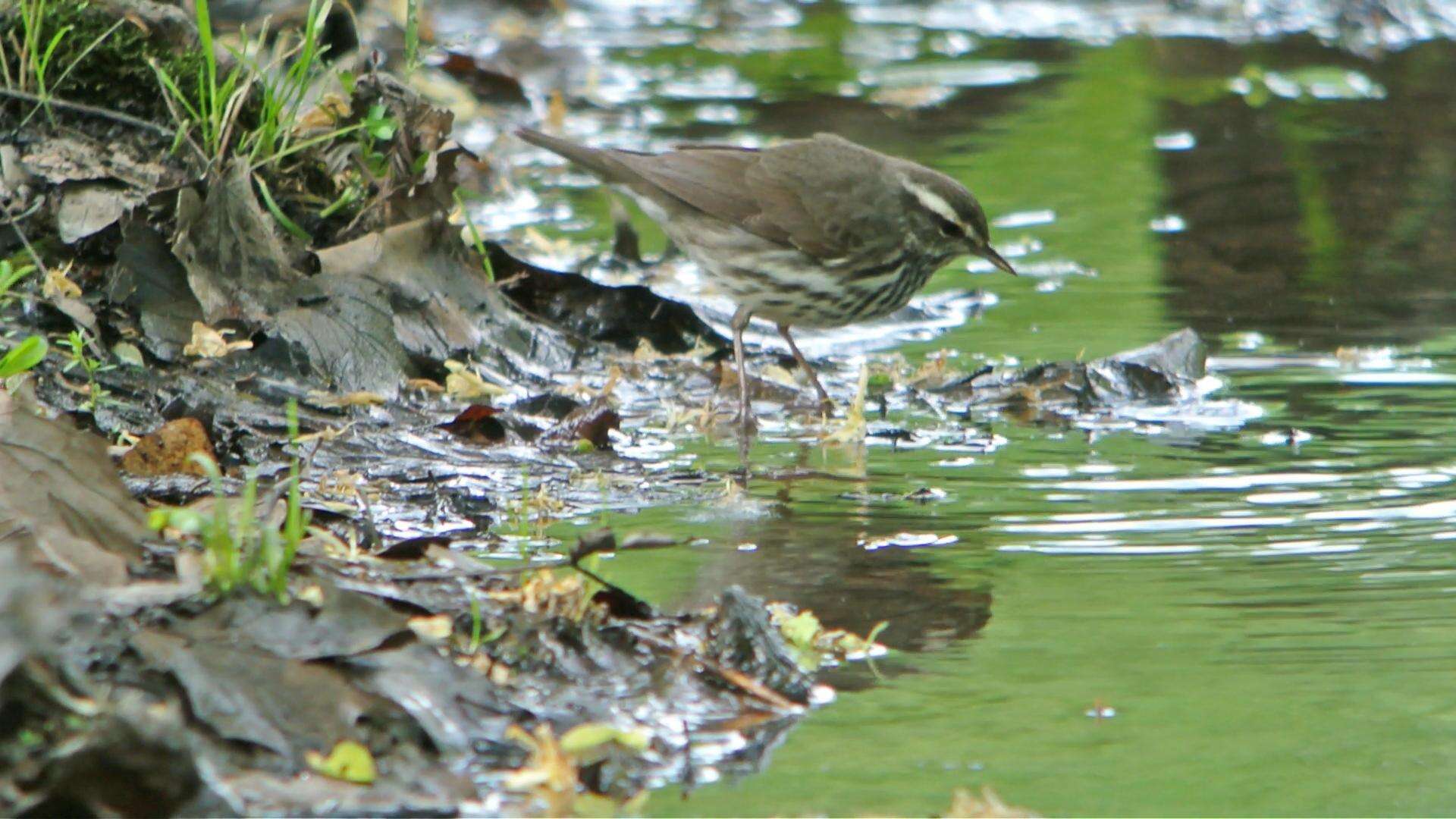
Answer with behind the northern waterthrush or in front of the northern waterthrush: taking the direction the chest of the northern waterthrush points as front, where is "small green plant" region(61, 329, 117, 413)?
behind

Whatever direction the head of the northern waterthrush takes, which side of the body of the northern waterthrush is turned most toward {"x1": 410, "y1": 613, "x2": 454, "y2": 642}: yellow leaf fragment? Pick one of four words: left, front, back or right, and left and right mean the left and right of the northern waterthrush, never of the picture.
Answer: right

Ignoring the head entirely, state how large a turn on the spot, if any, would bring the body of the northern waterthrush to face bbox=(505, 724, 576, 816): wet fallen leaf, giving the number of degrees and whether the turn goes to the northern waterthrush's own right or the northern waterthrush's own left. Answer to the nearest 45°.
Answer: approximately 90° to the northern waterthrush's own right

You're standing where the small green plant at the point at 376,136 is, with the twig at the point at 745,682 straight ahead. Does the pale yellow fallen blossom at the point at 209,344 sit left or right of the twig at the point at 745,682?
right

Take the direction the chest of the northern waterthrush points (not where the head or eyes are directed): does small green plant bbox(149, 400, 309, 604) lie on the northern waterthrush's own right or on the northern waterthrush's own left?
on the northern waterthrush's own right

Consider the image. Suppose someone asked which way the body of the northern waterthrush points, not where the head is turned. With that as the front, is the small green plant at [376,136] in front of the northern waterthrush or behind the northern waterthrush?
behind

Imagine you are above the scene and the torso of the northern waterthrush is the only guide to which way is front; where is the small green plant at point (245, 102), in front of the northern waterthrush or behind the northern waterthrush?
behind

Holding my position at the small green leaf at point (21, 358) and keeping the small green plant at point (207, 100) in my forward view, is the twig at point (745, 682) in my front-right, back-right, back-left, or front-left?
back-right

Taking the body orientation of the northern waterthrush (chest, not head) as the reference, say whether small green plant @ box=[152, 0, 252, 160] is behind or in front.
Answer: behind

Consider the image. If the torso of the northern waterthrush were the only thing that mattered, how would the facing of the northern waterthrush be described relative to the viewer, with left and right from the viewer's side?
facing to the right of the viewer

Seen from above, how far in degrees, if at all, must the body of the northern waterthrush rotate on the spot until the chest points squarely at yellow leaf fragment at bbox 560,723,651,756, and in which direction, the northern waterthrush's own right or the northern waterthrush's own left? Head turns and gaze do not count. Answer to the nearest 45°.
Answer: approximately 90° to the northern waterthrush's own right
